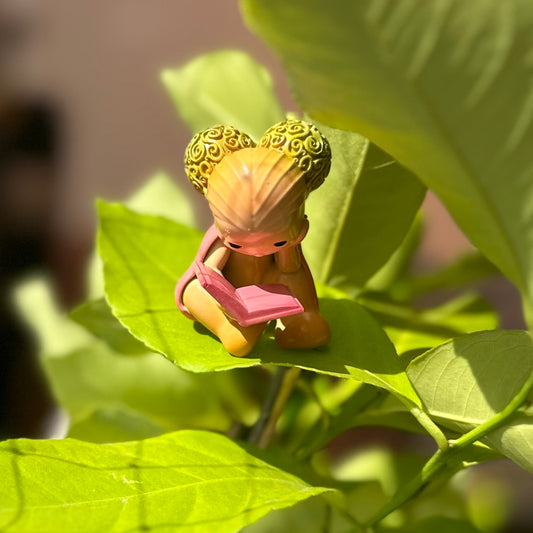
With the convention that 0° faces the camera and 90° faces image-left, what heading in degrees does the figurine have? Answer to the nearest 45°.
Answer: approximately 0°
